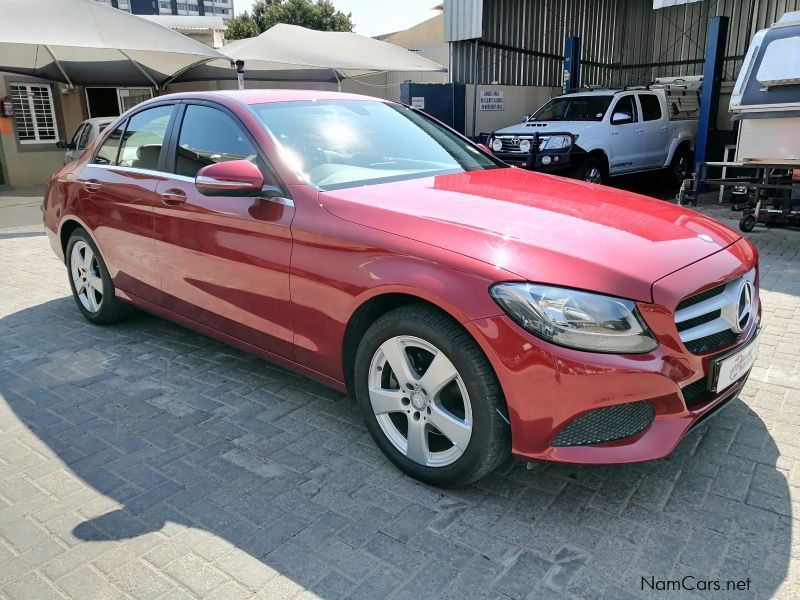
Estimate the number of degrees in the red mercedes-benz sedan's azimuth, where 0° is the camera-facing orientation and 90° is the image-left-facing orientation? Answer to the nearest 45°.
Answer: approximately 315°

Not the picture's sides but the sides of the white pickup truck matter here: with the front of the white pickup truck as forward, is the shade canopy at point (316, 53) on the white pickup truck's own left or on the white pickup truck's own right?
on the white pickup truck's own right

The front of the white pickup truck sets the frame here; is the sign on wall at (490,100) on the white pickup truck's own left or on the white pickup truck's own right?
on the white pickup truck's own right

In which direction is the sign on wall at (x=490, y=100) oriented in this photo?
toward the camera

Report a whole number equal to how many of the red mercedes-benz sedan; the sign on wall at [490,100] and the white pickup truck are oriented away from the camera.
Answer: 0

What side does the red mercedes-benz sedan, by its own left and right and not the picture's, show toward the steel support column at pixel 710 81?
left

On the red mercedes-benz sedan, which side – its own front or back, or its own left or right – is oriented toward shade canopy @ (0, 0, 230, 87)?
back

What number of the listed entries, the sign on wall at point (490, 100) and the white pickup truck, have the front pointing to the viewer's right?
0

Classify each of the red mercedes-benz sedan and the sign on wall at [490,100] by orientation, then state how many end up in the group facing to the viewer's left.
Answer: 0

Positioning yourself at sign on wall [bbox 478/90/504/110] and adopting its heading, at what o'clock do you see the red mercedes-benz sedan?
The red mercedes-benz sedan is roughly at 12 o'clock from the sign on wall.

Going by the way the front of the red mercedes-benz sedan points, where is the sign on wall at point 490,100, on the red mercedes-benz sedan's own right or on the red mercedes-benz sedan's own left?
on the red mercedes-benz sedan's own left

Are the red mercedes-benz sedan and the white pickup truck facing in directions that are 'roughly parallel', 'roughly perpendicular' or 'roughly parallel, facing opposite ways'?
roughly perpendicular

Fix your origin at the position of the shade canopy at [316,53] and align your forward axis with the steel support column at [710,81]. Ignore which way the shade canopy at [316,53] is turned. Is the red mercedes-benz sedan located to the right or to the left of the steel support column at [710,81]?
right

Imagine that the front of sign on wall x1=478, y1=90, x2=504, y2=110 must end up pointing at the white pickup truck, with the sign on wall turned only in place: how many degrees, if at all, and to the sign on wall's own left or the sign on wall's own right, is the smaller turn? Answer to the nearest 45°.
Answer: approximately 45° to the sign on wall's own left

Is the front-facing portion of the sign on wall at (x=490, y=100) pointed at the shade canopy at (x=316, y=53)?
no

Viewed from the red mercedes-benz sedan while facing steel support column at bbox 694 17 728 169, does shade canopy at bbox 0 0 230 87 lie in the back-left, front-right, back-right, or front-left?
front-left

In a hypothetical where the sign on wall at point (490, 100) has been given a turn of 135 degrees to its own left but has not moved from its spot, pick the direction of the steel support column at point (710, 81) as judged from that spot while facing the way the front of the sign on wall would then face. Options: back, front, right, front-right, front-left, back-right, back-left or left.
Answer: right

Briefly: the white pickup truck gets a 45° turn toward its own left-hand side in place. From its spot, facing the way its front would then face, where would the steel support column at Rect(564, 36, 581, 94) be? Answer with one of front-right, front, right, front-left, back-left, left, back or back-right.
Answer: back

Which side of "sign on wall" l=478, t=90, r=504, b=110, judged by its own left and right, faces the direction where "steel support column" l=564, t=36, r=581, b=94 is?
left
